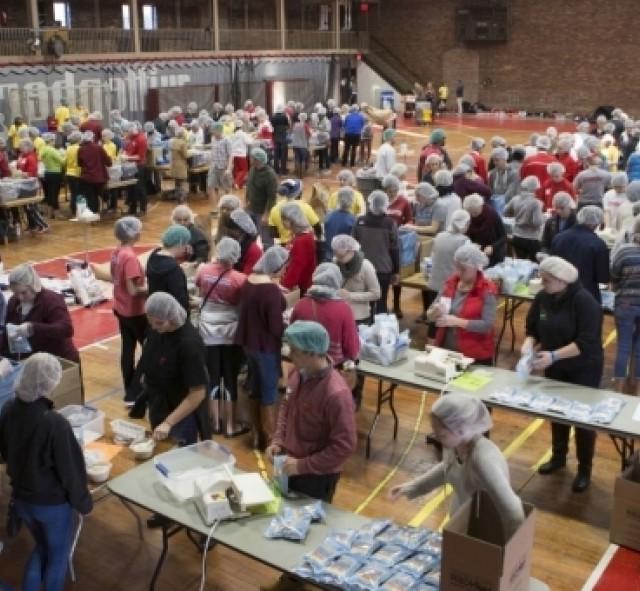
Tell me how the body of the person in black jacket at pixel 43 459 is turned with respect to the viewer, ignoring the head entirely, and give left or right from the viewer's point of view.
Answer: facing away from the viewer and to the right of the viewer

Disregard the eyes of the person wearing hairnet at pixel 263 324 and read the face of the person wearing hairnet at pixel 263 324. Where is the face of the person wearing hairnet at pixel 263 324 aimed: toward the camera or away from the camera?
away from the camera

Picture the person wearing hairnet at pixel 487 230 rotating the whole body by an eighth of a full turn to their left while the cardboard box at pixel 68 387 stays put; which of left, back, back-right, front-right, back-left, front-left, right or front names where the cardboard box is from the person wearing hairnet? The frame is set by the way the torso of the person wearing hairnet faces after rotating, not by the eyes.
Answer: front-right

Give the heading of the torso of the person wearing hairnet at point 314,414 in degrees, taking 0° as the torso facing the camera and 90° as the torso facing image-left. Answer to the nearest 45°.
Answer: approximately 45°

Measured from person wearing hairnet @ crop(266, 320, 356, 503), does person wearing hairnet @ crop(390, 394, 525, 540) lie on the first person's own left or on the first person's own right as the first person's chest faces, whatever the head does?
on the first person's own left

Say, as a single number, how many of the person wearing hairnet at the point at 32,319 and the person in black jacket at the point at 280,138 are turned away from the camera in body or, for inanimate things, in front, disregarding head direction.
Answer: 1

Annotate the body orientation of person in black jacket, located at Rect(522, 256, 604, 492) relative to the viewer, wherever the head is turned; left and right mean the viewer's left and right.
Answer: facing the viewer and to the left of the viewer

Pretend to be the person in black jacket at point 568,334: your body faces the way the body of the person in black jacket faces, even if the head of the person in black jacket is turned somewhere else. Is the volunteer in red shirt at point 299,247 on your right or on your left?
on your right

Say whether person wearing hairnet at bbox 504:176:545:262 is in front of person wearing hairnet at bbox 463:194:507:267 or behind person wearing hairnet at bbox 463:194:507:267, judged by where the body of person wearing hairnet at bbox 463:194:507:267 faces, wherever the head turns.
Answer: behind

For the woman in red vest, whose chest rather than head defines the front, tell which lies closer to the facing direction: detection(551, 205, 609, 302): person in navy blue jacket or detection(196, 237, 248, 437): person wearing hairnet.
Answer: the person wearing hairnet

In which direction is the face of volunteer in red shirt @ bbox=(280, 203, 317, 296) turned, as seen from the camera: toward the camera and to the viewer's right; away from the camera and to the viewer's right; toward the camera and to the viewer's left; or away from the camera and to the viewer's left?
away from the camera and to the viewer's left

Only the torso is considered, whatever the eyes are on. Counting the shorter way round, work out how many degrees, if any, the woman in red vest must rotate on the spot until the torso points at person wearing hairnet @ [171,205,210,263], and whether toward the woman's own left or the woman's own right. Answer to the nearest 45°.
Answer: approximately 90° to the woman's own right

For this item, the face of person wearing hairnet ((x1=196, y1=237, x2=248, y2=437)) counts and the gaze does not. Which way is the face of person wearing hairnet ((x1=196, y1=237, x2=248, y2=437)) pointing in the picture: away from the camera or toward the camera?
away from the camera
